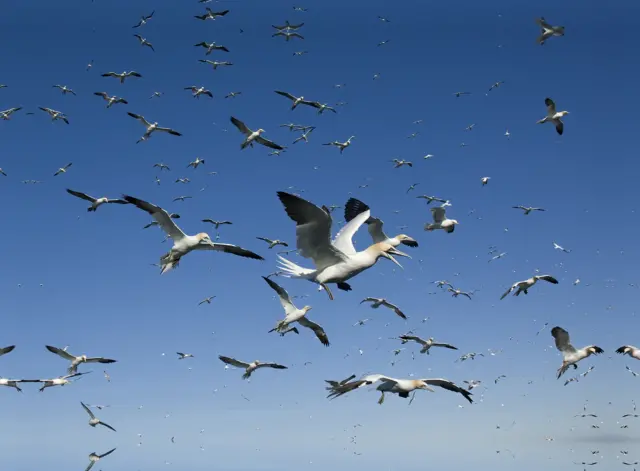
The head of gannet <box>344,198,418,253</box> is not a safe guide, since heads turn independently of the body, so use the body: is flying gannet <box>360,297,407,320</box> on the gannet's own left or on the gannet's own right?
on the gannet's own left

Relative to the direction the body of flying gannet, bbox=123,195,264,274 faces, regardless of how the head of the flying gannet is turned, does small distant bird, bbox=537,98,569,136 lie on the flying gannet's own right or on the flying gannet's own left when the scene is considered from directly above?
on the flying gannet's own left

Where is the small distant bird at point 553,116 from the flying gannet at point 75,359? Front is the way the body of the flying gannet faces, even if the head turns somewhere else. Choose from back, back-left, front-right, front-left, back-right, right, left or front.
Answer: front-left
